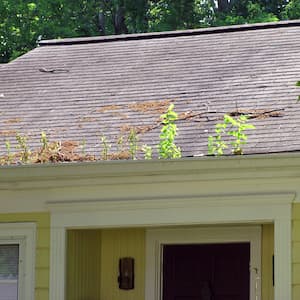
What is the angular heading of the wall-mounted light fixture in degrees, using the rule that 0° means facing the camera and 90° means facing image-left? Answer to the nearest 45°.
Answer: approximately 0°
